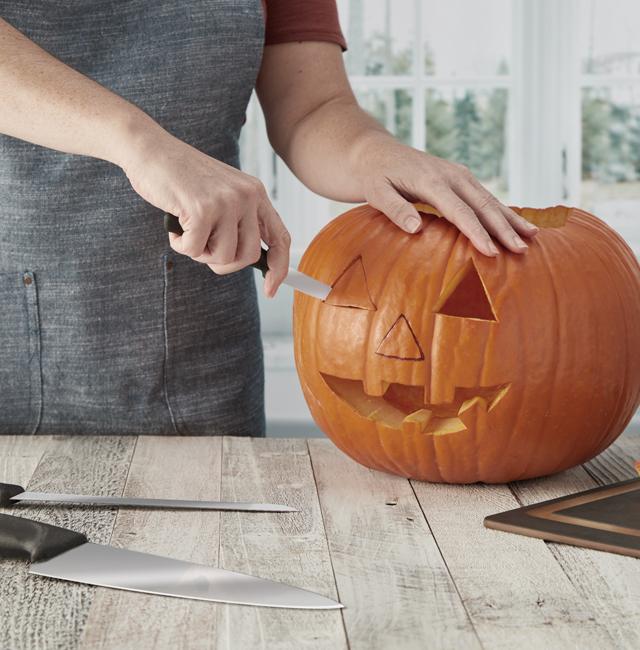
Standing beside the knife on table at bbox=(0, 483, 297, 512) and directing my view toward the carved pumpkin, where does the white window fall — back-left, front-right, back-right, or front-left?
front-left

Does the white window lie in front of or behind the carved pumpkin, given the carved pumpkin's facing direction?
behind

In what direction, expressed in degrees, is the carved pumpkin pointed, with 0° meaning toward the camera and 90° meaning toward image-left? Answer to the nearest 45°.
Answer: approximately 45°
